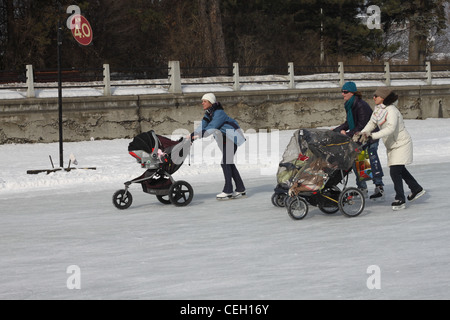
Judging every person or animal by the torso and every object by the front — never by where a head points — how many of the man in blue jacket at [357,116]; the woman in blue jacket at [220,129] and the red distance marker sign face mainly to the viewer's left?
2

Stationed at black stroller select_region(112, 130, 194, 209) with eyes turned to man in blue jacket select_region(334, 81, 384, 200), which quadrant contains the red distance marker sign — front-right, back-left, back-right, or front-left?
back-left

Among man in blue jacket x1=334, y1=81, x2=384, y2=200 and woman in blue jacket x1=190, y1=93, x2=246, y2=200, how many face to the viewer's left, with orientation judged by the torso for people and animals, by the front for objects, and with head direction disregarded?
2

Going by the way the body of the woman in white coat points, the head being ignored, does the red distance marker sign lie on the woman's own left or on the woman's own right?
on the woman's own right

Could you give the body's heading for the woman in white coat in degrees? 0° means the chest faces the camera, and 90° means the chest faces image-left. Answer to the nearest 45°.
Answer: approximately 90°

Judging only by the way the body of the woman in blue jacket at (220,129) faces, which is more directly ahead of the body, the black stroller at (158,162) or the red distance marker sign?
the black stroller

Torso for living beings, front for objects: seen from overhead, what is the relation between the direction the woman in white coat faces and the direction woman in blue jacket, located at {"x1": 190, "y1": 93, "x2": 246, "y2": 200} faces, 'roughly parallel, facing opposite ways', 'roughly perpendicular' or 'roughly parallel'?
roughly parallel

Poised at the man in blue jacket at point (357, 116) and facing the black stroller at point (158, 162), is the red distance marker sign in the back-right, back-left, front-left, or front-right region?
front-right

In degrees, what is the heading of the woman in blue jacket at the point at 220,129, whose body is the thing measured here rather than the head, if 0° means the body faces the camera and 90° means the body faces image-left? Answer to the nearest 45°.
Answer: approximately 90°

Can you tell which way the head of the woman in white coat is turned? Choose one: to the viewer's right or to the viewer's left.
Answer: to the viewer's left

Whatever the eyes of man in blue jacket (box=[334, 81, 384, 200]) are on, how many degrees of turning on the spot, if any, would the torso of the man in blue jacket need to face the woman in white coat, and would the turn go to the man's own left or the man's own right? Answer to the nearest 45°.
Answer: approximately 135° to the man's own left

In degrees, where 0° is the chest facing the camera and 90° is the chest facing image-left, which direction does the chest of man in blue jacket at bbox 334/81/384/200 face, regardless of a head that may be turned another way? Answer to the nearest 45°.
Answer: approximately 90°
